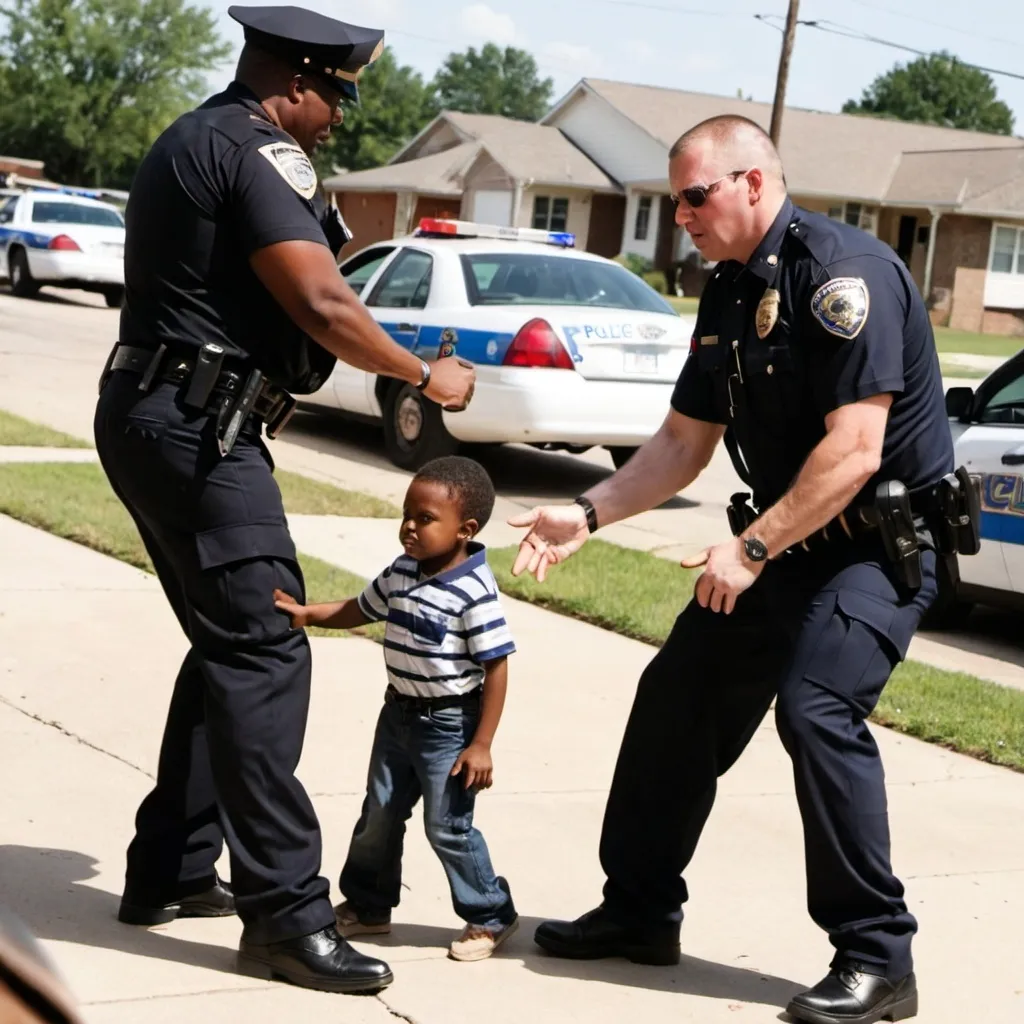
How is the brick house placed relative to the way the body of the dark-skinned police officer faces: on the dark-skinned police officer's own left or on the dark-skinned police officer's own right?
on the dark-skinned police officer's own left

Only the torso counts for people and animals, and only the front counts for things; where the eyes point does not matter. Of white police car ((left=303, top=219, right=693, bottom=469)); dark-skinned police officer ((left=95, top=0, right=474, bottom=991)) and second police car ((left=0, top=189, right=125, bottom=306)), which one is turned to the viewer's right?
the dark-skinned police officer

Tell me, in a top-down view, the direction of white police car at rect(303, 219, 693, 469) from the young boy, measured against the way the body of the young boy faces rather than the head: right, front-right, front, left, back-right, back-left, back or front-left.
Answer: back-right

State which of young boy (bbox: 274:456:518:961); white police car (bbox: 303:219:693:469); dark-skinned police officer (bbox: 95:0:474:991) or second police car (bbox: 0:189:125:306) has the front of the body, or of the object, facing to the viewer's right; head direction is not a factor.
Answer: the dark-skinned police officer

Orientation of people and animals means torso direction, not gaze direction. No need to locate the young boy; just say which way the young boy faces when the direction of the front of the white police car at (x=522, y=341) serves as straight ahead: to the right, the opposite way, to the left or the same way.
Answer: to the left

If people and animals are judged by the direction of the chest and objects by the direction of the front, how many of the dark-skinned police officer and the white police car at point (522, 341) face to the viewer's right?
1

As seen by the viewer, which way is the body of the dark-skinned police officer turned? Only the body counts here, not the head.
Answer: to the viewer's right

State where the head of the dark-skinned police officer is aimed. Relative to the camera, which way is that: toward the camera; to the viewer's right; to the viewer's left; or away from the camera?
to the viewer's right
